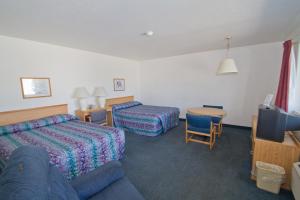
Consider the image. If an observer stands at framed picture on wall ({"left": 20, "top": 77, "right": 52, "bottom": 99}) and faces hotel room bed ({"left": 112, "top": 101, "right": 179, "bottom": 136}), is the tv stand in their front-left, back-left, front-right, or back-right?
front-right

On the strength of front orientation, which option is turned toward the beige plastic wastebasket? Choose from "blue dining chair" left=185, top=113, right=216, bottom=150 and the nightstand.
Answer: the nightstand

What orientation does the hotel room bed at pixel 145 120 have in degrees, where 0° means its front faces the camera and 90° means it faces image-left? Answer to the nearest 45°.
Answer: approximately 315°

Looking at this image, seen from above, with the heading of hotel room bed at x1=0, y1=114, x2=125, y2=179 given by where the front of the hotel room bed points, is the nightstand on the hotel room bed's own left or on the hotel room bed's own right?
on the hotel room bed's own left

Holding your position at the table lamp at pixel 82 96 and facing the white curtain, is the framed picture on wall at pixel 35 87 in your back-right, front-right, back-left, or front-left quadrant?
back-right

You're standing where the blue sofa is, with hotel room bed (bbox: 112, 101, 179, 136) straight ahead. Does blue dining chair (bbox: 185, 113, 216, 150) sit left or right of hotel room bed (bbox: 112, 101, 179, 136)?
right

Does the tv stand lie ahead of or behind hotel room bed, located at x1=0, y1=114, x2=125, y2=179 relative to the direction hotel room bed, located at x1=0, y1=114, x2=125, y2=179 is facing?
ahead

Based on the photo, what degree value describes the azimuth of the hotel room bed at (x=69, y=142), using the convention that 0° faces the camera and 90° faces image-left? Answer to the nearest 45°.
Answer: approximately 315°

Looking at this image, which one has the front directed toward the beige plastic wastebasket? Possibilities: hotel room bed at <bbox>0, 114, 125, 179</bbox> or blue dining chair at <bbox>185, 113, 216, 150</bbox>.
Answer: the hotel room bed

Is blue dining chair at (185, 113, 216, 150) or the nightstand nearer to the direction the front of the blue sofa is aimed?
the blue dining chair

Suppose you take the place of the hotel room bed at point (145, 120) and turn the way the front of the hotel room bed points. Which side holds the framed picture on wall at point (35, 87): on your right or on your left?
on your right

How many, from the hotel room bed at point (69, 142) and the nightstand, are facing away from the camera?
0

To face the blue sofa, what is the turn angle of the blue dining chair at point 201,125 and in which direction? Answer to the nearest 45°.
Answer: approximately 180°

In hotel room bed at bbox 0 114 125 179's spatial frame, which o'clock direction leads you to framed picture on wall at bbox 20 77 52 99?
The framed picture on wall is roughly at 7 o'clock from the hotel room bed.

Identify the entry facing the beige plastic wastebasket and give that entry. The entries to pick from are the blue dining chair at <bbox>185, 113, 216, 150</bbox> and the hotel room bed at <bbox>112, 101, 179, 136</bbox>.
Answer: the hotel room bed

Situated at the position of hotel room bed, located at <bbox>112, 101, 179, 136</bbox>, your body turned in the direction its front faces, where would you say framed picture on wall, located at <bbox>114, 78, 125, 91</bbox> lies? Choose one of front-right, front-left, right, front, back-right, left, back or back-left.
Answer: back

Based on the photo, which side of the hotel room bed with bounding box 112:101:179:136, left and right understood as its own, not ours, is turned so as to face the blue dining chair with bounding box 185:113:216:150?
front

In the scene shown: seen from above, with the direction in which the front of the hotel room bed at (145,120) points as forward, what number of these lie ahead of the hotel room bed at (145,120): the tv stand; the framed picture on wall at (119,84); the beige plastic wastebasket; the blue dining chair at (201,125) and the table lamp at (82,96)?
3
